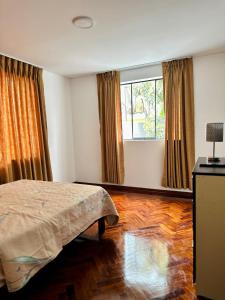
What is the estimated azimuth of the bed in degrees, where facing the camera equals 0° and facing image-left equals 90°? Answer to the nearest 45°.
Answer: approximately 315°

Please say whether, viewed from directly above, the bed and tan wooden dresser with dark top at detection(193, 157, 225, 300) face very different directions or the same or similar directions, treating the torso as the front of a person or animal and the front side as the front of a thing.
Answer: very different directions

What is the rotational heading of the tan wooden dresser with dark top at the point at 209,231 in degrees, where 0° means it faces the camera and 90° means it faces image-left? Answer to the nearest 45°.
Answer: approximately 90°

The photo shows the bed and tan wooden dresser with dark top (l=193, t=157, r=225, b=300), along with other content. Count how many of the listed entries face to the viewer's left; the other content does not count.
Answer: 1

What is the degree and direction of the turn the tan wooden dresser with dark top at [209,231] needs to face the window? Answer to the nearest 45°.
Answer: approximately 45° to its right

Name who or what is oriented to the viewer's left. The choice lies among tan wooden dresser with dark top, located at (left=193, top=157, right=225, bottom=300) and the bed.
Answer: the tan wooden dresser with dark top

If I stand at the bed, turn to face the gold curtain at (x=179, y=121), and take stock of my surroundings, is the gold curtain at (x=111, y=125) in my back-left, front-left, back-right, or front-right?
front-left

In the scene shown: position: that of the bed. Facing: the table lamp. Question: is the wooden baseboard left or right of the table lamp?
left

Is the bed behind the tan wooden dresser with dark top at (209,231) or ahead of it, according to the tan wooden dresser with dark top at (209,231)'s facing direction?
ahead

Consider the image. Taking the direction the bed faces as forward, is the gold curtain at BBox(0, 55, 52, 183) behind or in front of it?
behind

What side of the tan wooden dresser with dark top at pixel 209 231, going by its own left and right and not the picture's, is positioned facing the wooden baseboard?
right

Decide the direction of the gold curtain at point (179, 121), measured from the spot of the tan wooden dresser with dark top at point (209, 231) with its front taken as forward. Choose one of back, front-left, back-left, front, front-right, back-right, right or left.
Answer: right
